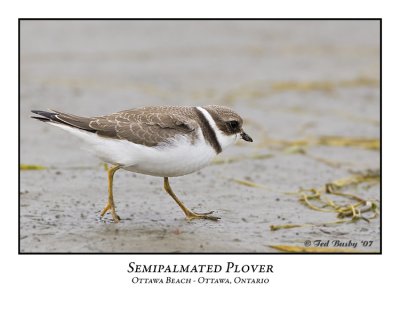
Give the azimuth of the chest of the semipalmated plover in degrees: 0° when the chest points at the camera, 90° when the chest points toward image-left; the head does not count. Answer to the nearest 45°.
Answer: approximately 270°
